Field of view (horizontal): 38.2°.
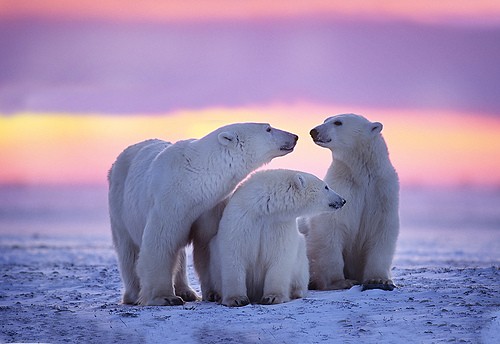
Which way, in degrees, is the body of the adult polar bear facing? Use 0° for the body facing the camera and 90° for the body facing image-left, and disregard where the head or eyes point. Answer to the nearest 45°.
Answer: approximately 315°

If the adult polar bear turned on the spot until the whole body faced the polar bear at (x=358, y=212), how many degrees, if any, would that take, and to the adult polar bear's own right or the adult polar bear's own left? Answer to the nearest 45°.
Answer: approximately 45° to the adult polar bear's own left
